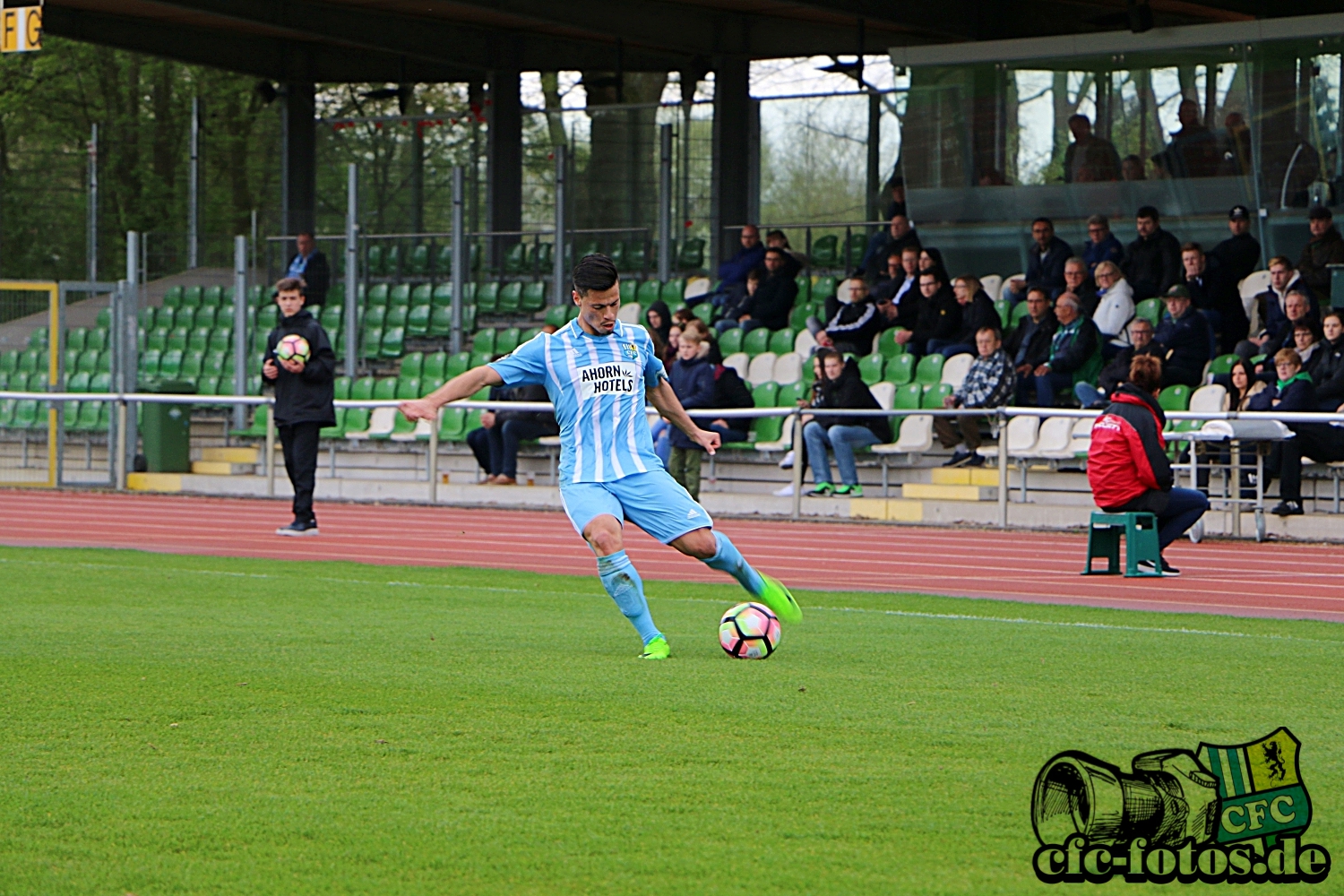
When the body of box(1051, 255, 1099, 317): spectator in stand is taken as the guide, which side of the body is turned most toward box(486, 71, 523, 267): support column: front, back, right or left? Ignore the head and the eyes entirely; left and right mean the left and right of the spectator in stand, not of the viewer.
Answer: right

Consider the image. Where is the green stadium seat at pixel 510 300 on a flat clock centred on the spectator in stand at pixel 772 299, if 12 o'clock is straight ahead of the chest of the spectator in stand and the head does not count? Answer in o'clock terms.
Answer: The green stadium seat is roughly at 3 o'clock from the spectator in stand.

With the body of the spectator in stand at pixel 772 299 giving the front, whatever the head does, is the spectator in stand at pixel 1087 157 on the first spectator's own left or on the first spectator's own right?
on the first spectator's own left

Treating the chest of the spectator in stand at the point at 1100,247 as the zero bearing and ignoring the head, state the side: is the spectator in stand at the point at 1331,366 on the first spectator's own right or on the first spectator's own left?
on the first spectator's own left

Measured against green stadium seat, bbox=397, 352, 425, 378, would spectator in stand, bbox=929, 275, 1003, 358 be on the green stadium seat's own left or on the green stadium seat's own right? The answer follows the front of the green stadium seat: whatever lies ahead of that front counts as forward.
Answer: on the green stadium seat's own left

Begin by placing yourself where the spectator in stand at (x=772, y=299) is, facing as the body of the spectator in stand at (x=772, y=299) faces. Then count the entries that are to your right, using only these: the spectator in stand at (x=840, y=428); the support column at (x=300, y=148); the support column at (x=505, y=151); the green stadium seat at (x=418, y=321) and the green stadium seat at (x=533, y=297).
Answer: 4

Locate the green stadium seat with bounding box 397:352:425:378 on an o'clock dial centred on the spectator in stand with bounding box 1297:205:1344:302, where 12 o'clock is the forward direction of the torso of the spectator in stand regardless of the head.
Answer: The green stadium seat is roughly at 2 o'clock from the spectator in stand.

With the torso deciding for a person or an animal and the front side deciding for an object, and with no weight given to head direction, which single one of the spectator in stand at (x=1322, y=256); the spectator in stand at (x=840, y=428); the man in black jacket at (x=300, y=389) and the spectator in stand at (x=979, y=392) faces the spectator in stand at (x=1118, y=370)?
the spectator in stand at (x=1322, y=256)

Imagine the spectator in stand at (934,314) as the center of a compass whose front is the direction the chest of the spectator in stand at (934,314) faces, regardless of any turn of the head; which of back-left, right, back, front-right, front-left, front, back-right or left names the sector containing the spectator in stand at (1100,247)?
back-left

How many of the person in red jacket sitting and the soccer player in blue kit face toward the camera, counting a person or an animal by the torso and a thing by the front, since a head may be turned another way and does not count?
1

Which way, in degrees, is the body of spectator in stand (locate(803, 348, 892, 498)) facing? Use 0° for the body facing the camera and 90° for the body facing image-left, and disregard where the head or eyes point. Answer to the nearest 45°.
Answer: approximately 45°

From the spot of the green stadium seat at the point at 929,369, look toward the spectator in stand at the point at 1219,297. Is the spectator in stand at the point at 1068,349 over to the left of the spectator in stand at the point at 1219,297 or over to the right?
right

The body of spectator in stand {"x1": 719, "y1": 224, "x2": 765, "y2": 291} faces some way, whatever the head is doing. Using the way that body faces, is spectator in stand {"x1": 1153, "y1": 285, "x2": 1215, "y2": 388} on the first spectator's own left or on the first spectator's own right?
on the first spectator's own left
